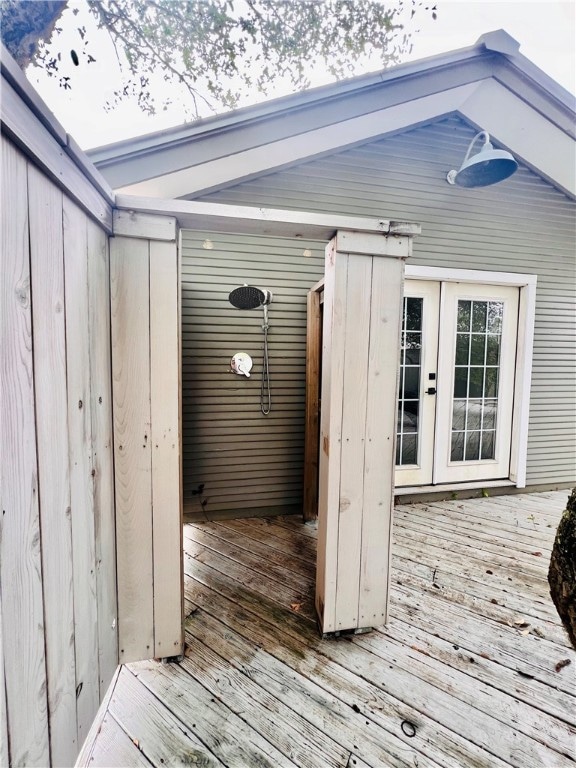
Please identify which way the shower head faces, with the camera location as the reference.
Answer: facing the viewer

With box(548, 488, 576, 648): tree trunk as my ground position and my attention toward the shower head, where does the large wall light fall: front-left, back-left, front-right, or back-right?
front-right

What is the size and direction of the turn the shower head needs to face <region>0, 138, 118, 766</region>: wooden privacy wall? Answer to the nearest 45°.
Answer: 0° — it already faces it

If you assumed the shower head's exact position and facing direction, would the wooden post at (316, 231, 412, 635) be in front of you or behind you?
in front

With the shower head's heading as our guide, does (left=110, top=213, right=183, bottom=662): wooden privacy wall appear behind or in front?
in front

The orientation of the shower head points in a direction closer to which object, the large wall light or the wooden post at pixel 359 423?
the wooden post

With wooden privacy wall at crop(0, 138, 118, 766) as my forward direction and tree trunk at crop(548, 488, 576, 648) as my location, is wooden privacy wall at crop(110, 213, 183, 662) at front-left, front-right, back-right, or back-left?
front-right

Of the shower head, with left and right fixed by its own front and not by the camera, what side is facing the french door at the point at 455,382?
left
